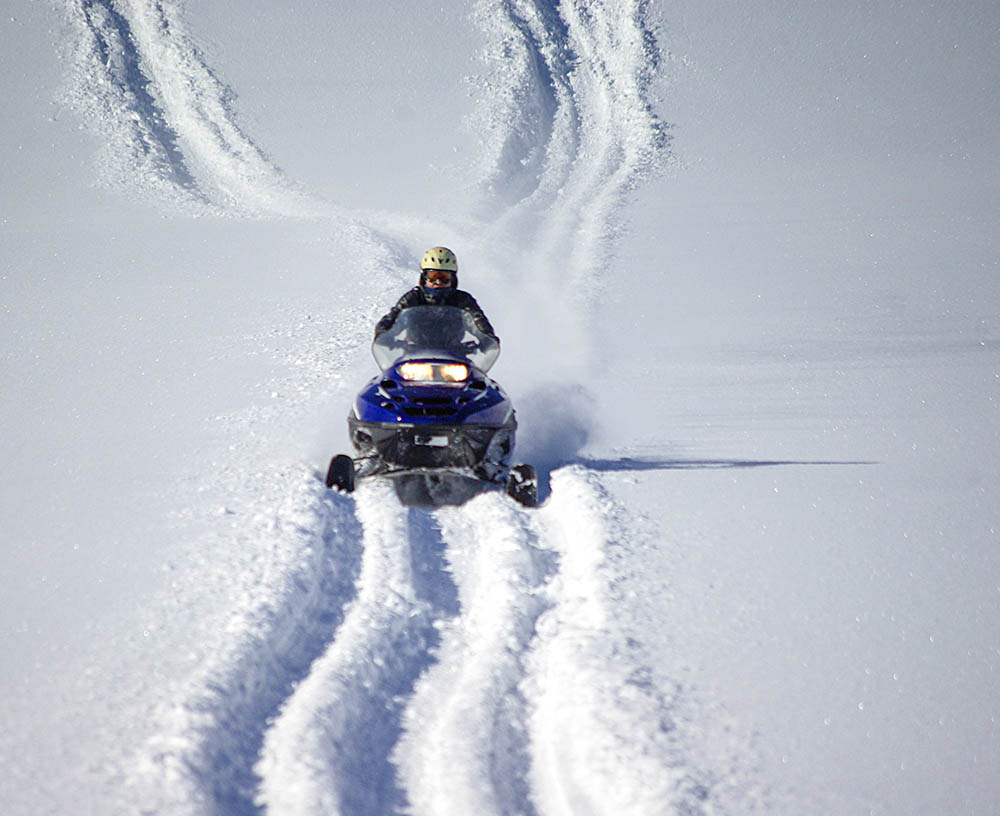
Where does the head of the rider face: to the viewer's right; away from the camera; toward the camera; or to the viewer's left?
toward the camera

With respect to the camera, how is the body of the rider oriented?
toward the camera

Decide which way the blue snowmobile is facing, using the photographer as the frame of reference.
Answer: facing the viewer
